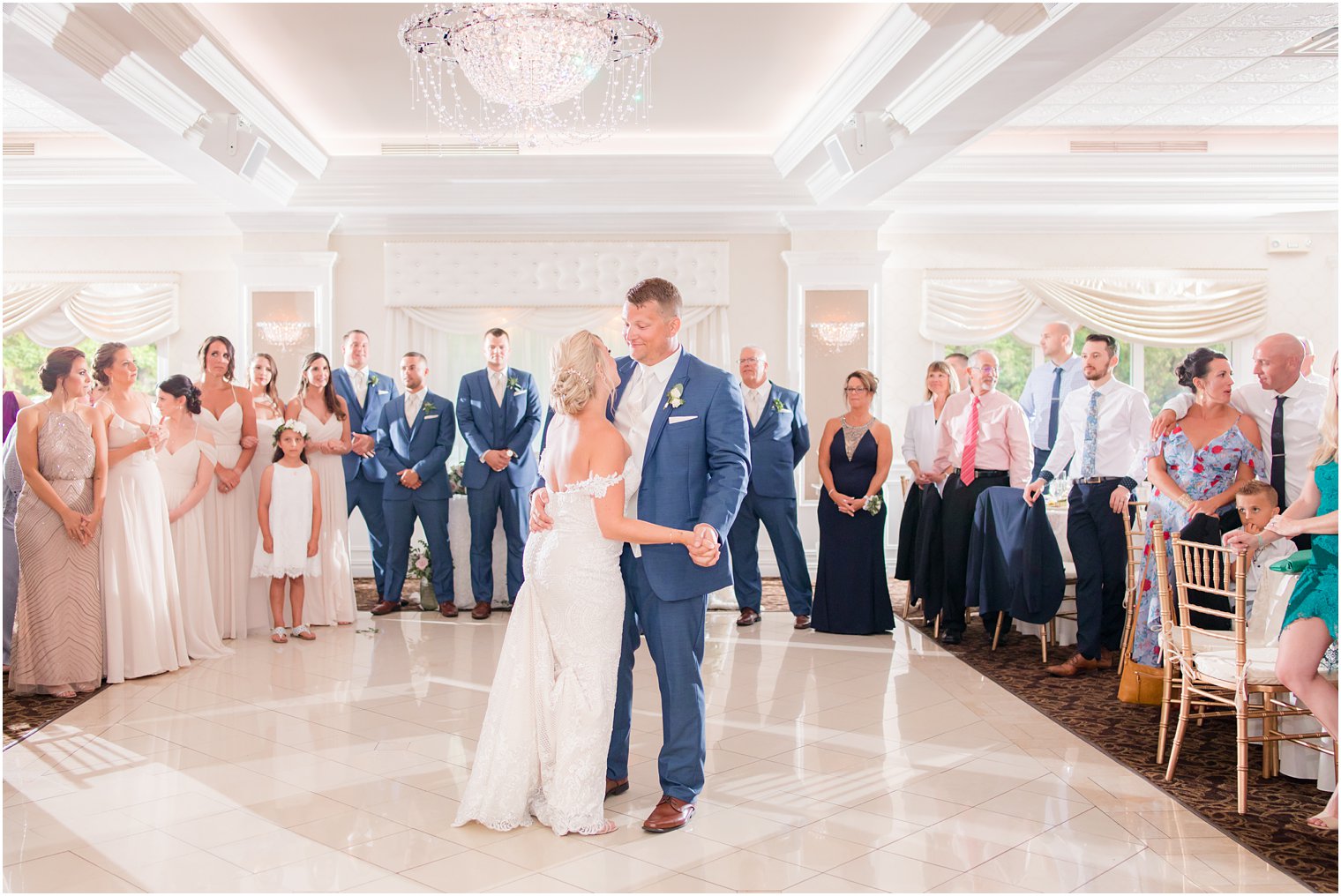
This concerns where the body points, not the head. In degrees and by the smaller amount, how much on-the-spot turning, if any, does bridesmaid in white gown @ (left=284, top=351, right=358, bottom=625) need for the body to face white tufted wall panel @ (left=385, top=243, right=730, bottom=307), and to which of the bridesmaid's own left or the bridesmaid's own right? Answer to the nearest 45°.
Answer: approximately 90° to the bridesmaid's own left

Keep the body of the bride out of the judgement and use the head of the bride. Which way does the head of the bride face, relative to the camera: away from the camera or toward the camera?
away from the camera

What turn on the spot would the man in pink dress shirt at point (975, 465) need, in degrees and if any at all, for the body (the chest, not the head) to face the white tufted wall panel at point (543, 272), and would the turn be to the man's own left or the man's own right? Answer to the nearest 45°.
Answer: approximately 90° to the man's own right

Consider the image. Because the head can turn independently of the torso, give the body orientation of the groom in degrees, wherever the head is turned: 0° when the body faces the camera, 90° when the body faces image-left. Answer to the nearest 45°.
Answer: approximately 45°

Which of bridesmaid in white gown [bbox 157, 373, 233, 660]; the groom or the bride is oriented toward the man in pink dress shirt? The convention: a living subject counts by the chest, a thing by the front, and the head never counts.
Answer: the bride

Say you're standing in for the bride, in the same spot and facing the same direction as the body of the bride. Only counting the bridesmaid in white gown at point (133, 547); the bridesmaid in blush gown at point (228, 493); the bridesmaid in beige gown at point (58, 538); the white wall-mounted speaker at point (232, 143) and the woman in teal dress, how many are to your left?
4

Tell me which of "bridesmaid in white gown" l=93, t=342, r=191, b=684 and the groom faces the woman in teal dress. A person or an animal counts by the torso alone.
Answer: the bridesmaid in white gown

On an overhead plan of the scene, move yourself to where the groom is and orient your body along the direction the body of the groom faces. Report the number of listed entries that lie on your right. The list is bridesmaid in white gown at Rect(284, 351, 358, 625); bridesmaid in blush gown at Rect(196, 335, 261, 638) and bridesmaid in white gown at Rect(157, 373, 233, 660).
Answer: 3

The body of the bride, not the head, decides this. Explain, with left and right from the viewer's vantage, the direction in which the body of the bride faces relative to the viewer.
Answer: facing away from the viewer and to the right of the viewer

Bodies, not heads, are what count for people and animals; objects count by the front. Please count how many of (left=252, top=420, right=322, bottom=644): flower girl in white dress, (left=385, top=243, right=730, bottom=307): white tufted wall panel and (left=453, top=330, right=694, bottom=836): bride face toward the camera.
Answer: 2

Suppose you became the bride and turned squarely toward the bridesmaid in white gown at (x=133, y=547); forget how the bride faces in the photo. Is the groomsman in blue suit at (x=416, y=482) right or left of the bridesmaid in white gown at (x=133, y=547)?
right

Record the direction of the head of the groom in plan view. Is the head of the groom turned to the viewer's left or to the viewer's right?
to the viewer's left

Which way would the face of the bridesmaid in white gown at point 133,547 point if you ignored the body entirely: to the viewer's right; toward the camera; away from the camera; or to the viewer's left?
to the viewer's right

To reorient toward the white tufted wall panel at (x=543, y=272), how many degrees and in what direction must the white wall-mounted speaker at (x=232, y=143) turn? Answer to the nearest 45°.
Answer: approximately 90° to its left
